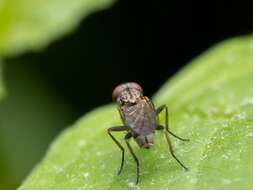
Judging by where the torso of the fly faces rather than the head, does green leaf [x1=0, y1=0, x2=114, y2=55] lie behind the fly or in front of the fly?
in front

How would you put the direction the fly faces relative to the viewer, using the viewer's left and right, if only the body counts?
facing away from the viewer
